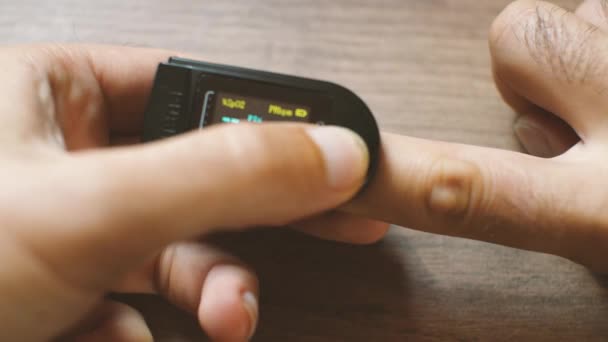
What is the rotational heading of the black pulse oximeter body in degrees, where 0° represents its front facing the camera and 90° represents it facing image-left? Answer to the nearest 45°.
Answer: approximately 0°
